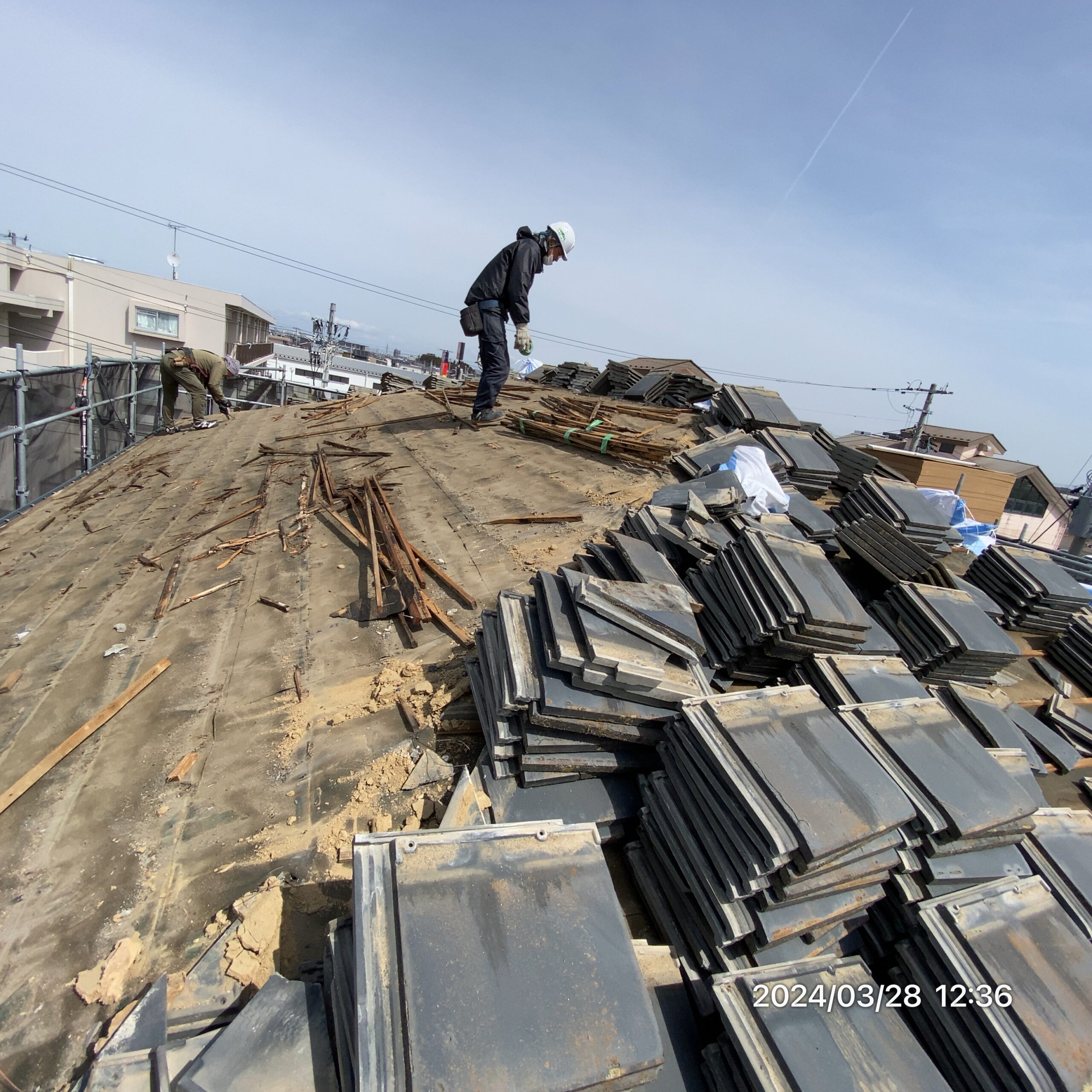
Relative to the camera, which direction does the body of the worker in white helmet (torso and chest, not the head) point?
to the viewer's right

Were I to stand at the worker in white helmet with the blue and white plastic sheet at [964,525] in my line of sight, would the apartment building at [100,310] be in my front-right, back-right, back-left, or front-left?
back-left

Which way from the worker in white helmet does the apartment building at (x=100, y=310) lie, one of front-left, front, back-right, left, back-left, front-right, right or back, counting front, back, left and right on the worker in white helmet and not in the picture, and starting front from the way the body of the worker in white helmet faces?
back-left

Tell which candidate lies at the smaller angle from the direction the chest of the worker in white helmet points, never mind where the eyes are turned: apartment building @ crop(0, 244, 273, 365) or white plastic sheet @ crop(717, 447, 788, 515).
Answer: the white plastic sheet

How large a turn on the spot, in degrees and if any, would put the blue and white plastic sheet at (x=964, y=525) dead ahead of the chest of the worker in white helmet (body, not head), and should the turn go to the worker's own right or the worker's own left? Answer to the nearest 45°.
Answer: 0° — they already face it

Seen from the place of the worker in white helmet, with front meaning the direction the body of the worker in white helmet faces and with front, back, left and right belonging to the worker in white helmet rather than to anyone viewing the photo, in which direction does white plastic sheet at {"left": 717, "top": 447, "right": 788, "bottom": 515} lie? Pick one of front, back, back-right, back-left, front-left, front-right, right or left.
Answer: front-right
